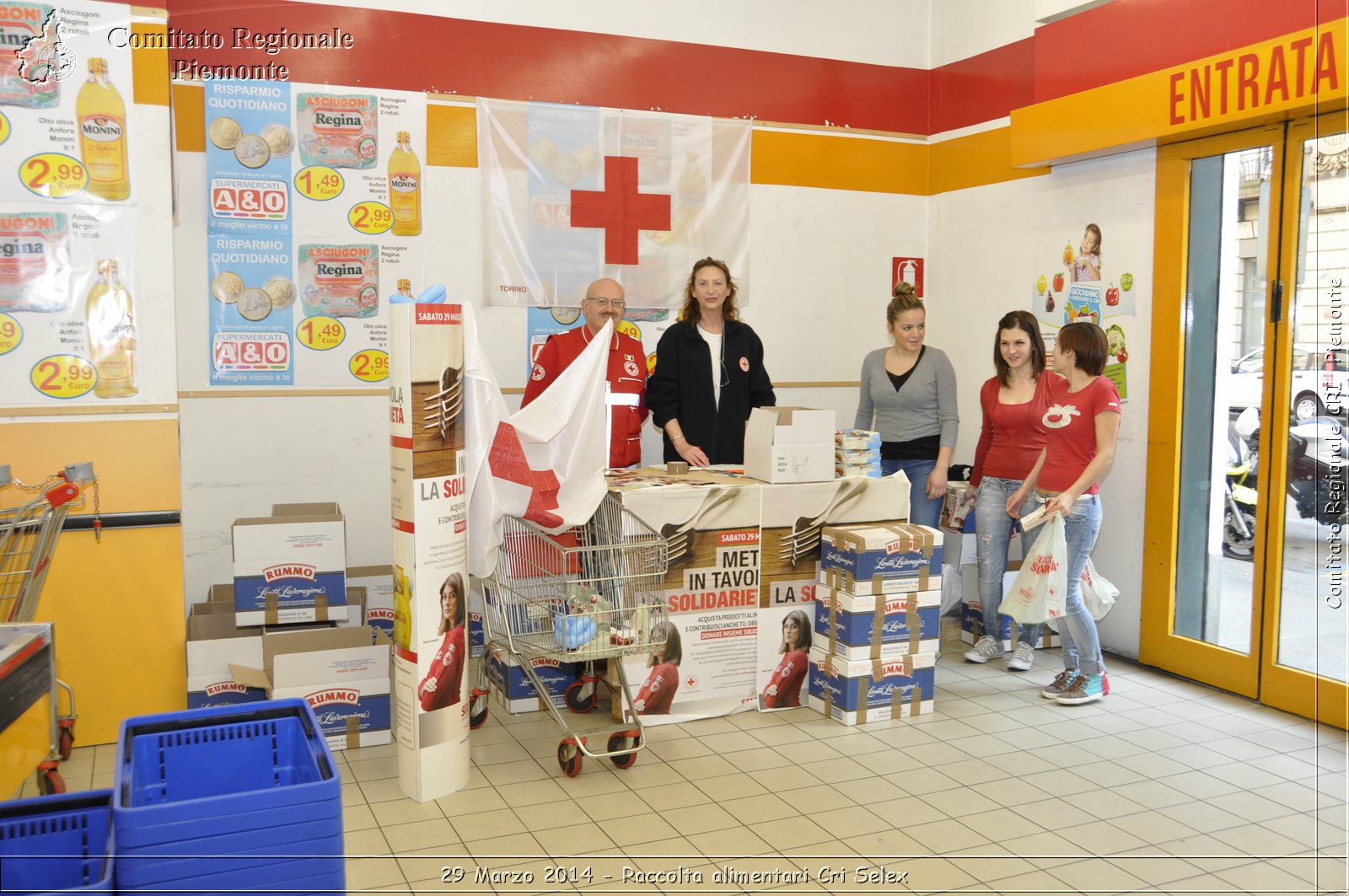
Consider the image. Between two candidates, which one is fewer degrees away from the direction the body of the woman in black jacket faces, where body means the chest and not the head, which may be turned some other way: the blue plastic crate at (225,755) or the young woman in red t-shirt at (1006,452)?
the blue plastic crate

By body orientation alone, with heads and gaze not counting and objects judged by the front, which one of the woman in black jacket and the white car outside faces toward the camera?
the woman in black jacket

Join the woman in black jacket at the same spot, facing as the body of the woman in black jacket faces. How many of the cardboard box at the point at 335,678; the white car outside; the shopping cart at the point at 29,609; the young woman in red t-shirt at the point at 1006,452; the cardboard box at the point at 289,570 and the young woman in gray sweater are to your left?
3

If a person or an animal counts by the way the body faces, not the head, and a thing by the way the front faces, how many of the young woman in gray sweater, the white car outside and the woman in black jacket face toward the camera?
2

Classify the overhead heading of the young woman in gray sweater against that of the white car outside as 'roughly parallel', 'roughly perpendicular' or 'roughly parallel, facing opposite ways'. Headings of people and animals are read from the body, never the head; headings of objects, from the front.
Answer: roughly perpendicular

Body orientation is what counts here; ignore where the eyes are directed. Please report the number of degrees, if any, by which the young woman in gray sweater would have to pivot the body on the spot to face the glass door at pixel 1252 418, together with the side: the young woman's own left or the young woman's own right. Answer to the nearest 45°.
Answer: approximately 90° to the young woman's own left

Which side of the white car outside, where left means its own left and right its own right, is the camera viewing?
left

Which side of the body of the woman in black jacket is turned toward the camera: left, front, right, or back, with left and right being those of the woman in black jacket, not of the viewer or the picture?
front

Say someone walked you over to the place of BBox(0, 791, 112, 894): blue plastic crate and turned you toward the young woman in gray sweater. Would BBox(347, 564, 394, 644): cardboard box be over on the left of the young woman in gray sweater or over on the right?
left
